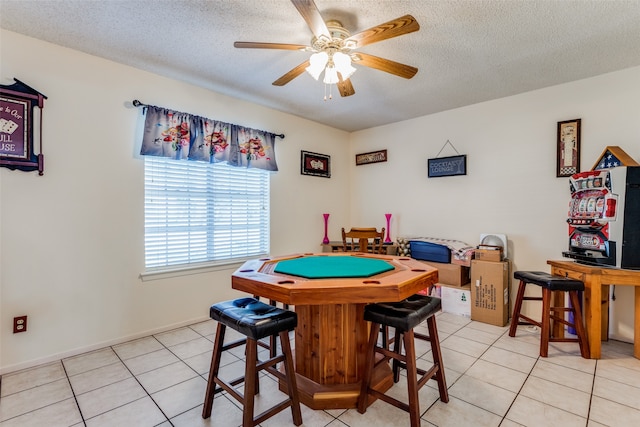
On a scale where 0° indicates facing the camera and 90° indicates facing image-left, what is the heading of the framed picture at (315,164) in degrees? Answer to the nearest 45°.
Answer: approximately 315°

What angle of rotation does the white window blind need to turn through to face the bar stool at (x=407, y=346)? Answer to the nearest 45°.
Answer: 0° — it already faces it

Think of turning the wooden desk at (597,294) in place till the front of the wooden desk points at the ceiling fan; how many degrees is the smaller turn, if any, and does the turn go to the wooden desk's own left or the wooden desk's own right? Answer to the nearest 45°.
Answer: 0° — it already faces it

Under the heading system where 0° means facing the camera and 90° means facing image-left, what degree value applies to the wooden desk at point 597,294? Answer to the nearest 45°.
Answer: approximately 45°

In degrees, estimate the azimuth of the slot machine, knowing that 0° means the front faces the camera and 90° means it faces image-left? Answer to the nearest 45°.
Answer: approximately 45°
